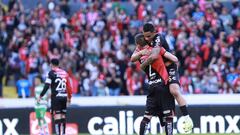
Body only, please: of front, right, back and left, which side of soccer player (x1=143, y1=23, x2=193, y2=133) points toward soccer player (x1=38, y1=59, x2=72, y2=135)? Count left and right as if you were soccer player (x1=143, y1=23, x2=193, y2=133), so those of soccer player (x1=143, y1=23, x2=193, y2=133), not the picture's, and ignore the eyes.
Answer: right

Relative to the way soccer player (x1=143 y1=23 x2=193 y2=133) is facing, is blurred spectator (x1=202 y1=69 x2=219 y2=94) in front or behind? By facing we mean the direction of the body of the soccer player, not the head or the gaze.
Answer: behind

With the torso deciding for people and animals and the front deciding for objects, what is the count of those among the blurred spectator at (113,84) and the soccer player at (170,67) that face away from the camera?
0

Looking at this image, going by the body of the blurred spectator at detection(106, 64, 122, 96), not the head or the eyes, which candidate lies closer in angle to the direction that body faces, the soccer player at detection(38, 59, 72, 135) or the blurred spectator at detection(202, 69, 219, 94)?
the soccer player

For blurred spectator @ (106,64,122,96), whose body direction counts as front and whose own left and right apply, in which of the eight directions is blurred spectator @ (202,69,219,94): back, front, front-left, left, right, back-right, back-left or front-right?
left

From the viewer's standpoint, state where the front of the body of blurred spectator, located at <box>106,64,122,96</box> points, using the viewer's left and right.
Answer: facing the viewer

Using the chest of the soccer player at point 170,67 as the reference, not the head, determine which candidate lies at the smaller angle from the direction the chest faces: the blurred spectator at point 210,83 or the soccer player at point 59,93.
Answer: the soccer player

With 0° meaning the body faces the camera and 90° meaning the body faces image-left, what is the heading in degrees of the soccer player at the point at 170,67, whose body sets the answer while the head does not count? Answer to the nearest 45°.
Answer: approximately 45°

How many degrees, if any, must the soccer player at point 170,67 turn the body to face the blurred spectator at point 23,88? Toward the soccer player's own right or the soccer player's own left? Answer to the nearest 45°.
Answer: approximately 90° to the soccer player's own right

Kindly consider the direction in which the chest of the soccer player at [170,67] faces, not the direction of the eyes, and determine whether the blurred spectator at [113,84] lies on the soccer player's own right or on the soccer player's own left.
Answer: on the soccer player's own right

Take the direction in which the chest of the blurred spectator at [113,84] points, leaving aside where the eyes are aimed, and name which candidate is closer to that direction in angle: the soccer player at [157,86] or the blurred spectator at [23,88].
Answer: the soccer player

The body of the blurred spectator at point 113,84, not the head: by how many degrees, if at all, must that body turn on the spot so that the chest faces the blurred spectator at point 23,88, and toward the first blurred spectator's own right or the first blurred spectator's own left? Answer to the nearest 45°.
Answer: approximately 90° to the first blurred spectator's own right
